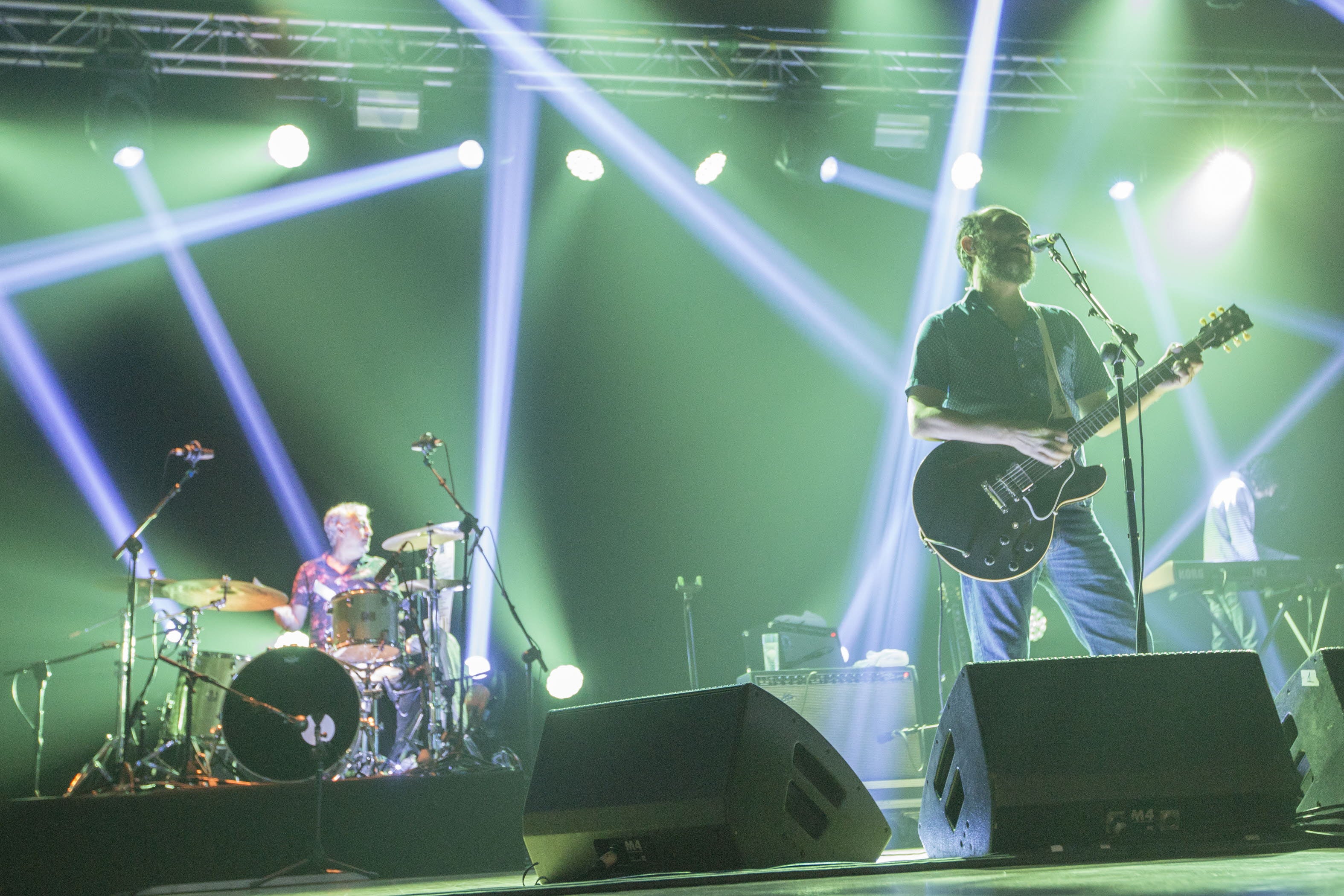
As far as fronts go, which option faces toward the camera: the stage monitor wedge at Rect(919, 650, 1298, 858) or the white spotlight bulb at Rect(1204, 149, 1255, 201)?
the white spotlight bulb

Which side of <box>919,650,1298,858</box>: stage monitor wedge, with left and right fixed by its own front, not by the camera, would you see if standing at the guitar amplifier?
front

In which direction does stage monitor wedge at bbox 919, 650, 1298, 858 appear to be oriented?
away from the camera

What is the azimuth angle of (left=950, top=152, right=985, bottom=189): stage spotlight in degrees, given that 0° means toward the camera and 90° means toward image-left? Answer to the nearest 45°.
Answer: approximately 0°

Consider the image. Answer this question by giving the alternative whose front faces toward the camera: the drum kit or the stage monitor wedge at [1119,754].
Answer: the drum kit

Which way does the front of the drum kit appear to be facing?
toward the camera

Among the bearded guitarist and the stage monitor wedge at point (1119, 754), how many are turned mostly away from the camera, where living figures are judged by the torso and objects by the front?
1

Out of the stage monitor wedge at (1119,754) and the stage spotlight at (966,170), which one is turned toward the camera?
the stage spotlight

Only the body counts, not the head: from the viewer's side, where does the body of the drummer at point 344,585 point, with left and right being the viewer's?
facing the viewer and to the right of the viewer

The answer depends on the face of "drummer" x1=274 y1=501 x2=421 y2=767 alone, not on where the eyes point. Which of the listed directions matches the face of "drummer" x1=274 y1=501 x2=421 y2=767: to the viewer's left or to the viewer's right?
to the viewer's right

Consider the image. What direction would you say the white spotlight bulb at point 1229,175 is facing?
toward the camera

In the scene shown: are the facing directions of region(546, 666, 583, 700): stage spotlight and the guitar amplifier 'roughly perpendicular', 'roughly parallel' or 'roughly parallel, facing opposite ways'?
roughly parallel

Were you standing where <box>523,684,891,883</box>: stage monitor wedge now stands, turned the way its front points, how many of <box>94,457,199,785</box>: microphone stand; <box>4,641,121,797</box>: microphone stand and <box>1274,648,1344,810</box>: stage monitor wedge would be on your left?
2
